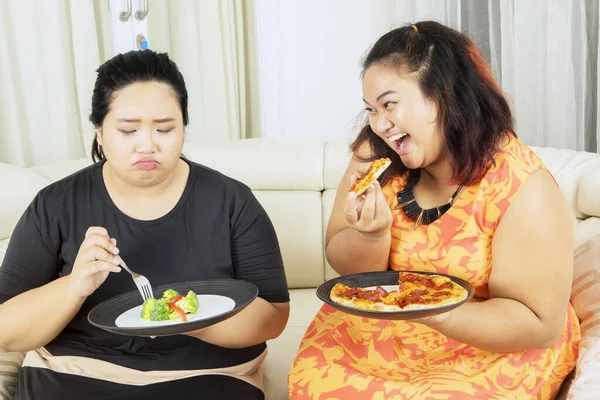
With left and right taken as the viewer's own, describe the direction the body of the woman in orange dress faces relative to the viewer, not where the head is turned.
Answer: facing the viewer and to the left of the viewer

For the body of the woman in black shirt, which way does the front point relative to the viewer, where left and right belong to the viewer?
facing the viewer

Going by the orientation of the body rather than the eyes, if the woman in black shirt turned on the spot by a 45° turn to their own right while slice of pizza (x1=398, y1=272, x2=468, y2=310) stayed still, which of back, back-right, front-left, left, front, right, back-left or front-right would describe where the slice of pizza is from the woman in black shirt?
left

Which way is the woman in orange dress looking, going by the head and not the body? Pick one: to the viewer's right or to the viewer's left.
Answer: to the viewer's left

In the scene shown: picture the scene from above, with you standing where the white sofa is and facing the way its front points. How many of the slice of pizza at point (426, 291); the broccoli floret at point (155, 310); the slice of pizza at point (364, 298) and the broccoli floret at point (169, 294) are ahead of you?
4

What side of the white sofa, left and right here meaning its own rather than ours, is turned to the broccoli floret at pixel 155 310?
front

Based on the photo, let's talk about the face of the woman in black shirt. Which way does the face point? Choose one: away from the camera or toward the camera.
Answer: toward the camera

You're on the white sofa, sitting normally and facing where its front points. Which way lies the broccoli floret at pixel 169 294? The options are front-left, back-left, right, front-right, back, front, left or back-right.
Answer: front

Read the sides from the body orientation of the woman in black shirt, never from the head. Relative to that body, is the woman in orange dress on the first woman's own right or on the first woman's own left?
on the first woman's own left

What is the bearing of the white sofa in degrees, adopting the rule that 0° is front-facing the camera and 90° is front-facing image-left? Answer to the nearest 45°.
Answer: approximately 0°
